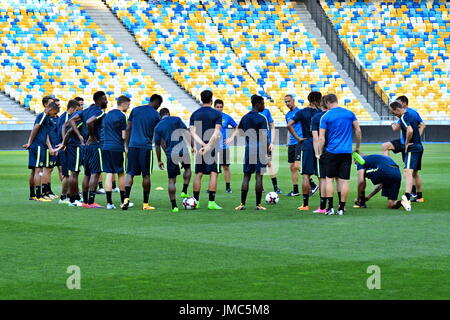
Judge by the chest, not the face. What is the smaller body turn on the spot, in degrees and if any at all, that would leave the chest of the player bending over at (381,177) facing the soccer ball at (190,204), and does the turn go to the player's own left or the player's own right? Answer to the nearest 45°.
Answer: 0° — they already face it

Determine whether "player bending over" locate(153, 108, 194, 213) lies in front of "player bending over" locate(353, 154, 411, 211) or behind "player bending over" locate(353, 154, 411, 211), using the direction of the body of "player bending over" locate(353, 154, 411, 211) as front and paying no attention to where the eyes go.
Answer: in front

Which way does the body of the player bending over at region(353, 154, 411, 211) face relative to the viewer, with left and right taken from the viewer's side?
facing to the left of the viewer
